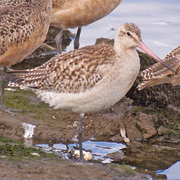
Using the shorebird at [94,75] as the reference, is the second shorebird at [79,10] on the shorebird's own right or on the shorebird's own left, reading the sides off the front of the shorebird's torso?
on the shorebird's own left

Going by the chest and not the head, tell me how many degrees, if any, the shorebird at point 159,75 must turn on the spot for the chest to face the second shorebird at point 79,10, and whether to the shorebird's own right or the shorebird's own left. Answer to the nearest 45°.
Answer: approximately 135° to the shorebird's own left

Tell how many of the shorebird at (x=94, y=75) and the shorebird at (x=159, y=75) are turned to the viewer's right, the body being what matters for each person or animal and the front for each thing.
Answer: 2

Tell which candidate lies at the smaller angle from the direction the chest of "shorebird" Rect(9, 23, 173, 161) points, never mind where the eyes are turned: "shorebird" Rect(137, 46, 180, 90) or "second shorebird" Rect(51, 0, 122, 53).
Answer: the shorebird

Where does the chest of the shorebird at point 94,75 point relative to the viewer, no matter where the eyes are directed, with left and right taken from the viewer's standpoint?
facing to the right of the viewer

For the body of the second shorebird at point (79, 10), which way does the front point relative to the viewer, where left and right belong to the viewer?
facing to the right of the viewer

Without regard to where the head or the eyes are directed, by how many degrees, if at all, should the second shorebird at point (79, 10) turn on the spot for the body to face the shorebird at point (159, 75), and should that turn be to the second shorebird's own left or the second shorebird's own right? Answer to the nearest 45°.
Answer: approximately 45° to the second shorebird's own right

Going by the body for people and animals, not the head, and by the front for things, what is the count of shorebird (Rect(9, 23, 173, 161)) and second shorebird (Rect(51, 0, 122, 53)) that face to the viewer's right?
2
